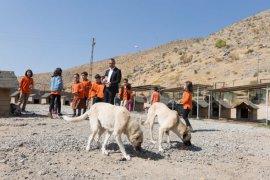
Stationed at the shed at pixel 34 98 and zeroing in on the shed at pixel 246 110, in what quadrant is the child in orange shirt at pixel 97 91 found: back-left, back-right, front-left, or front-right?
front-right

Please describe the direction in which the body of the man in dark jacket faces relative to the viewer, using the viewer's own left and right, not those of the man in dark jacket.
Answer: facing the viewer and to the left of the viewer

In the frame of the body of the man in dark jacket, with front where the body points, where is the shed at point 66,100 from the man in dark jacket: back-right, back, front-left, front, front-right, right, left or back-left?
back-right

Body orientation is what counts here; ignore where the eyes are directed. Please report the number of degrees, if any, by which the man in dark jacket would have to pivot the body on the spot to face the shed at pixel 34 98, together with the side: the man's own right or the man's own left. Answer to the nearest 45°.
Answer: approximately 135° to the man's own right

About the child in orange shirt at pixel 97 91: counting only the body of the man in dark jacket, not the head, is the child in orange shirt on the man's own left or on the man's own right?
on the man's own right

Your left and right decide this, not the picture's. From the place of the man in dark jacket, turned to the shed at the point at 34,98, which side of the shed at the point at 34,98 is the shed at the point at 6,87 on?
left

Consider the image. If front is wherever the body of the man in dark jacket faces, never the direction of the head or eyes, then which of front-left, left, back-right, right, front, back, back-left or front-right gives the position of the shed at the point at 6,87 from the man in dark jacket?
right
